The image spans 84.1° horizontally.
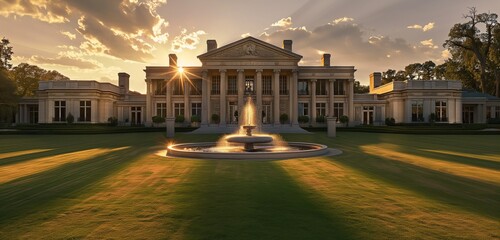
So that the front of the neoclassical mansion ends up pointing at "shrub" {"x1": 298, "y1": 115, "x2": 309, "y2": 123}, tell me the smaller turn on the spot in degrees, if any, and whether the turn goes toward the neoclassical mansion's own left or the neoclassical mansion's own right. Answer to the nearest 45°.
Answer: approximately 90° to the neoclassical mansion's own left

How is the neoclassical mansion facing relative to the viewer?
toward the camera
